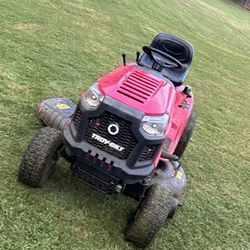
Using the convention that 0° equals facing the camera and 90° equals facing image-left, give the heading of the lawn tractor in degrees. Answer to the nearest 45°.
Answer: approximately 0°
